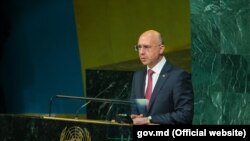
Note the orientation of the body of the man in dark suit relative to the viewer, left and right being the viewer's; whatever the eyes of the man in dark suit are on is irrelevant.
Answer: facing the viewer and to the left of the viewer

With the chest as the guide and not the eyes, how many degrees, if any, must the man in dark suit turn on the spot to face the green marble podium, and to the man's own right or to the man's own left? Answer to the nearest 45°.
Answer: approximately 45° to the man's own right

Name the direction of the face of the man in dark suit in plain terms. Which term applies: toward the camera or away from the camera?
toward the camera
